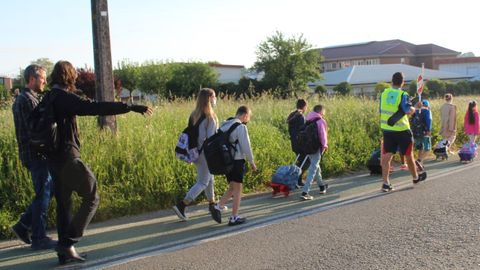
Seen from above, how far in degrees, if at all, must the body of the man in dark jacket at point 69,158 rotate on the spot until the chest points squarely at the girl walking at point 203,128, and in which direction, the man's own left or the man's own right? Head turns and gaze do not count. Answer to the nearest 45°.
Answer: approximately 45° to the man's own left

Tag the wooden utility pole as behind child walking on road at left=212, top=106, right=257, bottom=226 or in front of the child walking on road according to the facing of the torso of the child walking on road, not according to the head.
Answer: behind

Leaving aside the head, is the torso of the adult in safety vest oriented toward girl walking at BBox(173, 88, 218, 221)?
no

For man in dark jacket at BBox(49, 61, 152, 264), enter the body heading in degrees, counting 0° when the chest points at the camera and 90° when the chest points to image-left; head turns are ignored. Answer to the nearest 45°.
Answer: approximately 270°

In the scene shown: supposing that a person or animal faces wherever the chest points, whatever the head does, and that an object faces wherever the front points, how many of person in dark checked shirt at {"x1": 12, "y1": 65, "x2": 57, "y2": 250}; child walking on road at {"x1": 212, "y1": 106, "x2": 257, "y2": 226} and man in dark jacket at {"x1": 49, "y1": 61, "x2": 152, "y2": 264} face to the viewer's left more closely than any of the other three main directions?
0

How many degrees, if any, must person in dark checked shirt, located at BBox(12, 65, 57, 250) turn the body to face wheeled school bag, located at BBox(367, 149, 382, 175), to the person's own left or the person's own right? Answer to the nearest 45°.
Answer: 0° — they already face it

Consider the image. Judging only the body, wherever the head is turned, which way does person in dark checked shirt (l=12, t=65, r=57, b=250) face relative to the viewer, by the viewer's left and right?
facing to the right of the viewer

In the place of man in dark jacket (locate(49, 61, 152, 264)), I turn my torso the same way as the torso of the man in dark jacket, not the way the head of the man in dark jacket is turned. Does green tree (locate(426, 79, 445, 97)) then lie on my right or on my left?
on my left

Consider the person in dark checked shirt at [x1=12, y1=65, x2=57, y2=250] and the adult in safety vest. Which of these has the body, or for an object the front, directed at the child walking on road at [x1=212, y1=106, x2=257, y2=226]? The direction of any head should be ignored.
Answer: the person in dark checked shirt

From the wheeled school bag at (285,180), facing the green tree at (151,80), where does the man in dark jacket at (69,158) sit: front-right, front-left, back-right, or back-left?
back-left

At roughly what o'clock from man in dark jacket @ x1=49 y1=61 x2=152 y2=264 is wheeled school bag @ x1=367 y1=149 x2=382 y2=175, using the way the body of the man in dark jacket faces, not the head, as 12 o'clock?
The wheeled school bag is roughly at 11 o'clock from the man in dark jacket.
